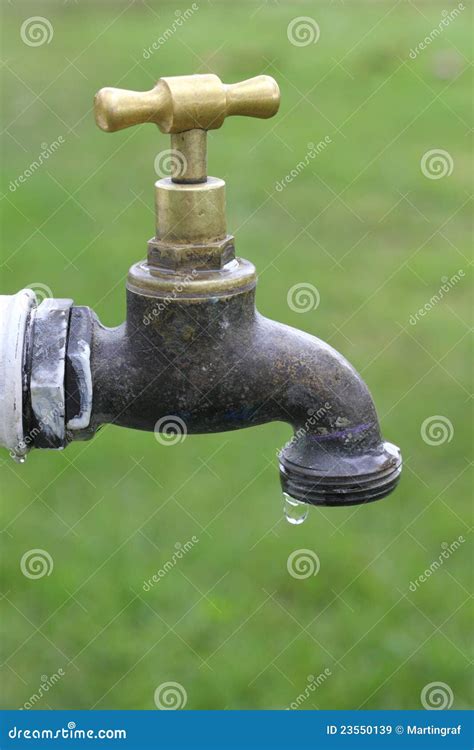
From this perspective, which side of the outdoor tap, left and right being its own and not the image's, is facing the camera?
right
